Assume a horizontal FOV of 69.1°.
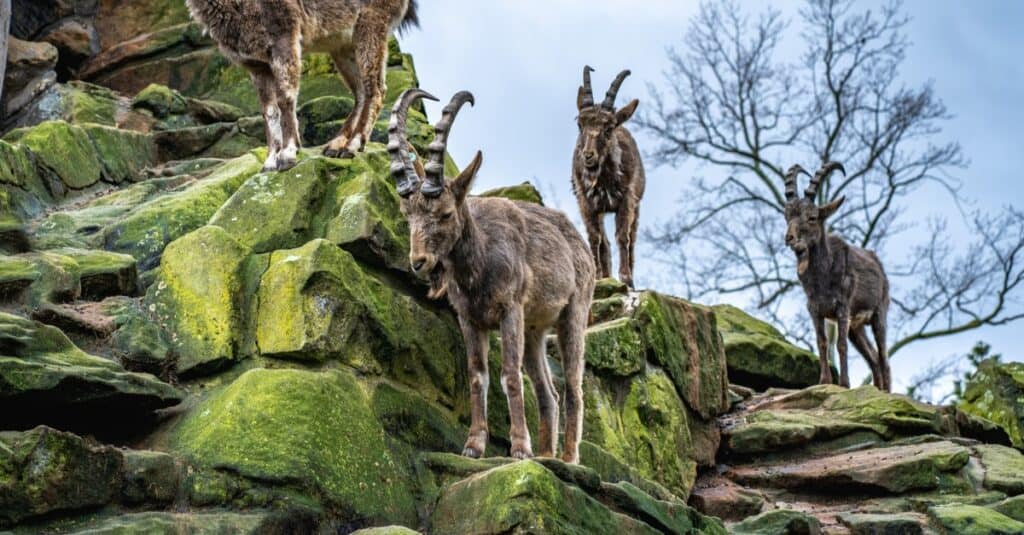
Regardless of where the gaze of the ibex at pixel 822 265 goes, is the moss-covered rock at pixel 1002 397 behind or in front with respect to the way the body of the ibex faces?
behind

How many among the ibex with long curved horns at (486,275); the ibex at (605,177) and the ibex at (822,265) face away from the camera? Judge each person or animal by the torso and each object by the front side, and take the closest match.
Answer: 0

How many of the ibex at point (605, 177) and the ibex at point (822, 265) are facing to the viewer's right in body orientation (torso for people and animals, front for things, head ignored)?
0

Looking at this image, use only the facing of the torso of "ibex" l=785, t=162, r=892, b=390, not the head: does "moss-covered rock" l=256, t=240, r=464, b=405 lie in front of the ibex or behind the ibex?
in front

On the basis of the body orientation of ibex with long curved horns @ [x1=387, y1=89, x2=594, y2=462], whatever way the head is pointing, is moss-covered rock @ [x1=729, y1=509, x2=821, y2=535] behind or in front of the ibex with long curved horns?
behind

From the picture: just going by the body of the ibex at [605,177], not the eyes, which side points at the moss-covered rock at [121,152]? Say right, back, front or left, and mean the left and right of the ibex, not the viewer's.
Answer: right

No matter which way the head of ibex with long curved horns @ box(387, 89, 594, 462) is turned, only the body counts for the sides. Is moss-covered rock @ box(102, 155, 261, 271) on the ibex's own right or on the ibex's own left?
on the ibex's own right

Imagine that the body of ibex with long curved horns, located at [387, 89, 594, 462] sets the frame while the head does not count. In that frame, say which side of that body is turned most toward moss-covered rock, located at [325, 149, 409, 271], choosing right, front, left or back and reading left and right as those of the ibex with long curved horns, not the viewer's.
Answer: right

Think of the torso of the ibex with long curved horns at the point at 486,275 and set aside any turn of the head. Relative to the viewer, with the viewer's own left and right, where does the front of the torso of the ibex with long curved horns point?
facing the viewer and to the left of the viewer

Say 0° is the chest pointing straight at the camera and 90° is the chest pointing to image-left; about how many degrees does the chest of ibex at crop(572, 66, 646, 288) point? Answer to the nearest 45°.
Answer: approximately 0°
